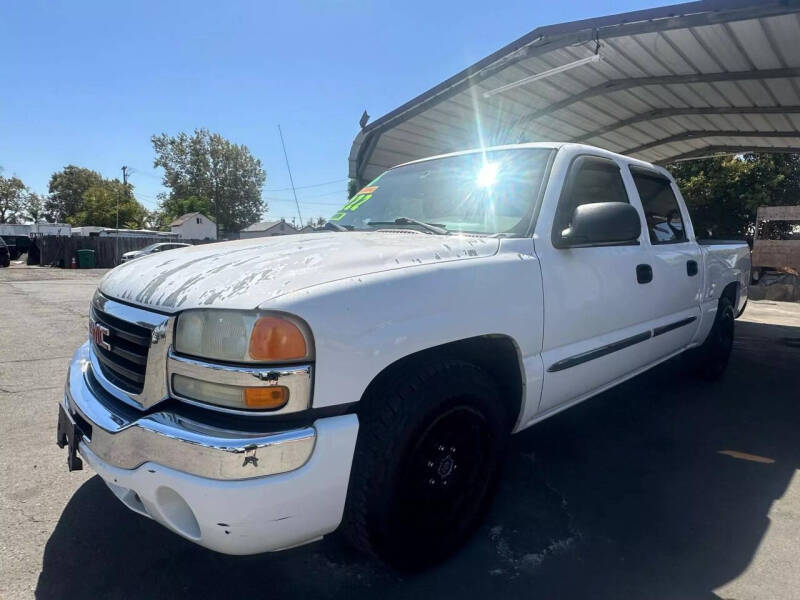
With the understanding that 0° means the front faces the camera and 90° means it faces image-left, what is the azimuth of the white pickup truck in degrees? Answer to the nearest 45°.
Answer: approximately 45°

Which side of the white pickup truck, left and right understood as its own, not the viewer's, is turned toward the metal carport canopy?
back

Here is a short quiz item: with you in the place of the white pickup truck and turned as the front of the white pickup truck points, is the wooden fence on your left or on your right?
on your right

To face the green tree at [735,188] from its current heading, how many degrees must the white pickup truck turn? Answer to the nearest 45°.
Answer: approximately 180°
